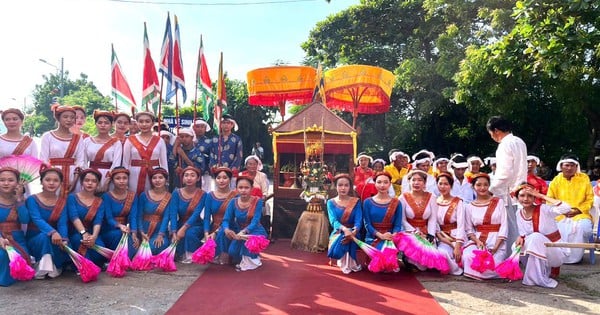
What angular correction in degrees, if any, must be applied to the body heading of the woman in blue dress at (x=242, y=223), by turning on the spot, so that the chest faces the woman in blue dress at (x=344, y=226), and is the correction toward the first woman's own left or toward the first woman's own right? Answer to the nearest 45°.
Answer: approximately 90° to the first woman's own left

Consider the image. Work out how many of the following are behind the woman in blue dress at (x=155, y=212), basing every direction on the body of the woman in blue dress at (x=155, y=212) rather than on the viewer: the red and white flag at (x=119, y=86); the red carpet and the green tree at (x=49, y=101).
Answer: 2

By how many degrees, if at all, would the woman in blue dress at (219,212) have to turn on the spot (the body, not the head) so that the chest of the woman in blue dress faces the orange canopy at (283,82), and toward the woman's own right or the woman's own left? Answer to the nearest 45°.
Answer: approximately 180°

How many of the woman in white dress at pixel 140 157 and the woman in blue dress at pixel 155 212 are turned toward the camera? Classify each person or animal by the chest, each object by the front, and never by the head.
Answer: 2
